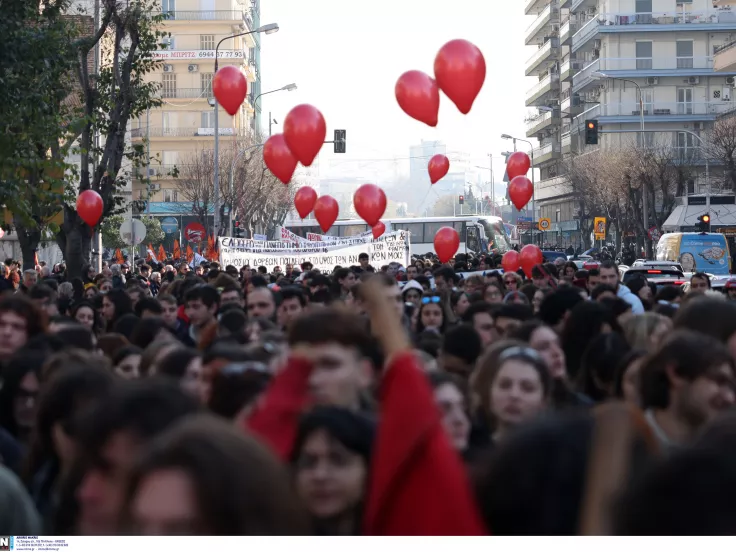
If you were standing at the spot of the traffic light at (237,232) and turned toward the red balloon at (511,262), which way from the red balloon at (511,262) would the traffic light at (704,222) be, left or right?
left

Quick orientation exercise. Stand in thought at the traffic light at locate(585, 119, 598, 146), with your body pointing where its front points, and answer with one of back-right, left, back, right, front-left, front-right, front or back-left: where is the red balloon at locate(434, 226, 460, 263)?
front

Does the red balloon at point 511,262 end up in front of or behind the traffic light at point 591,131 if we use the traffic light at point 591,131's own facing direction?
in front

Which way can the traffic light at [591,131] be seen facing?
toward the camera

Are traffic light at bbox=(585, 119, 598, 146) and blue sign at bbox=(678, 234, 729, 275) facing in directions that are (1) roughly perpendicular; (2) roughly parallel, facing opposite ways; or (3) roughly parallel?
roughly parallel

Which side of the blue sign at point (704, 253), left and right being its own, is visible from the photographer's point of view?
front

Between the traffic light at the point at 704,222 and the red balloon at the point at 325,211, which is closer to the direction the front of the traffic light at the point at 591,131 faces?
the red balloon

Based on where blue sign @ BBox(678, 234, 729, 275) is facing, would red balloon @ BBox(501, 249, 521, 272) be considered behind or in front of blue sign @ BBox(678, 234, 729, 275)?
in front

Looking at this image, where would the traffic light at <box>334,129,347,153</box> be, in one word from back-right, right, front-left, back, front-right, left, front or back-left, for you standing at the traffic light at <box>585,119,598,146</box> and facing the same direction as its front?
right

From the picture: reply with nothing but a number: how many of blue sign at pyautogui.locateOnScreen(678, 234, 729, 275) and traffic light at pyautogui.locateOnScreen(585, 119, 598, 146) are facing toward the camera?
2

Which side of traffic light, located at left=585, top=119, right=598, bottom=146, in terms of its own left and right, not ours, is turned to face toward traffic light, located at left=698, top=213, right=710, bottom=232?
left

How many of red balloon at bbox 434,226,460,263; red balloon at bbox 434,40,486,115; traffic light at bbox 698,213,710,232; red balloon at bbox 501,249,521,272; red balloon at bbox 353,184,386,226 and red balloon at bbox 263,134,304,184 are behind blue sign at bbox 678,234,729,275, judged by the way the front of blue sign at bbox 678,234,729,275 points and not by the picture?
1
